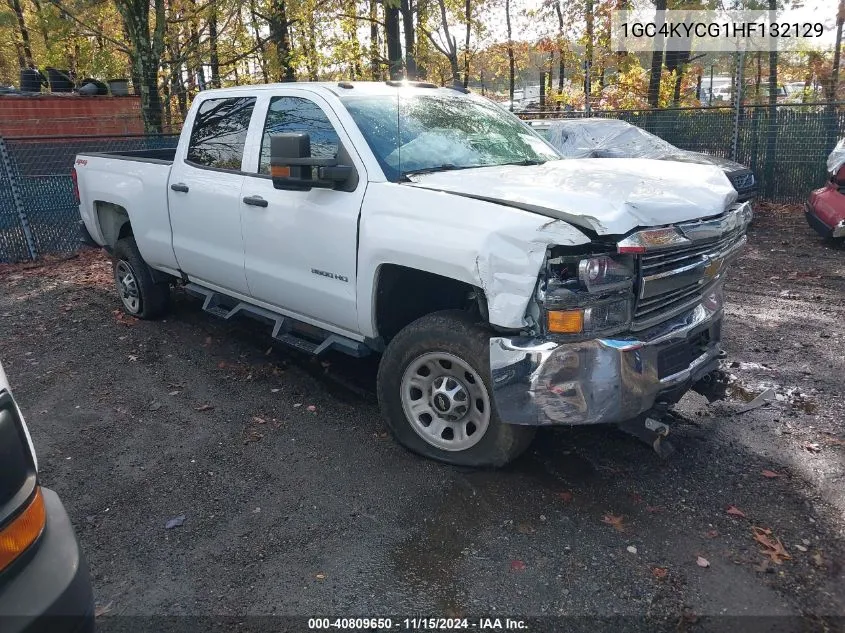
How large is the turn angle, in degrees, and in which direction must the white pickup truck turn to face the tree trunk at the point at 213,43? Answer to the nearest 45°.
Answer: approximately 135° to its left

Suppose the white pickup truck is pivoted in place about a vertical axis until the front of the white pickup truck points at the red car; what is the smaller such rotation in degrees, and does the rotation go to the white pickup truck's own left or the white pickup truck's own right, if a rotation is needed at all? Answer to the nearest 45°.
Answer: approximately 90° to the white pickup truck's own left

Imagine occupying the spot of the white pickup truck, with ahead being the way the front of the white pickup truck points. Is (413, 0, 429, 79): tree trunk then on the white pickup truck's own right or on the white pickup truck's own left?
on the white pickup truck's own left

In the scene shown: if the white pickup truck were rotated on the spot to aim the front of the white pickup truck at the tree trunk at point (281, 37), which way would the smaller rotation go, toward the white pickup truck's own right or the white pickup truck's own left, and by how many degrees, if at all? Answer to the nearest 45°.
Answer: approximately 135° to the white pickup truck's own left

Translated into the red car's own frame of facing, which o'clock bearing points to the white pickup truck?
The white pickup truck is roughly at 11 o'clock from the red car.

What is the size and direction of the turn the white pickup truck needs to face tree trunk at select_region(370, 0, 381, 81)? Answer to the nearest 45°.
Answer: approximately 135° to its left

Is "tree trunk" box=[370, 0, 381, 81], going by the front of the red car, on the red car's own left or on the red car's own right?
on the red car's own right

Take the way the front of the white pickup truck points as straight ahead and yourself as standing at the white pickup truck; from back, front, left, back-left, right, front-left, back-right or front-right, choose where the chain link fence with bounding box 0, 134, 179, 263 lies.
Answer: back

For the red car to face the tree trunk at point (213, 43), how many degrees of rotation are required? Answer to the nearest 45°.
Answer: approximately 45° to its right

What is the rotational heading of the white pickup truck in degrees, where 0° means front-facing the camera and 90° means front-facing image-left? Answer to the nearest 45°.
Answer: approximately 315°

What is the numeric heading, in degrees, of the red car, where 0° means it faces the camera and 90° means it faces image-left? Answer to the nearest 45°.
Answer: approximately 45°

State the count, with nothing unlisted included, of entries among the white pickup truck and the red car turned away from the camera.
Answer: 0

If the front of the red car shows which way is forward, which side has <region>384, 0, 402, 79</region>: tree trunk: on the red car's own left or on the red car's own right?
on the red car's own right
